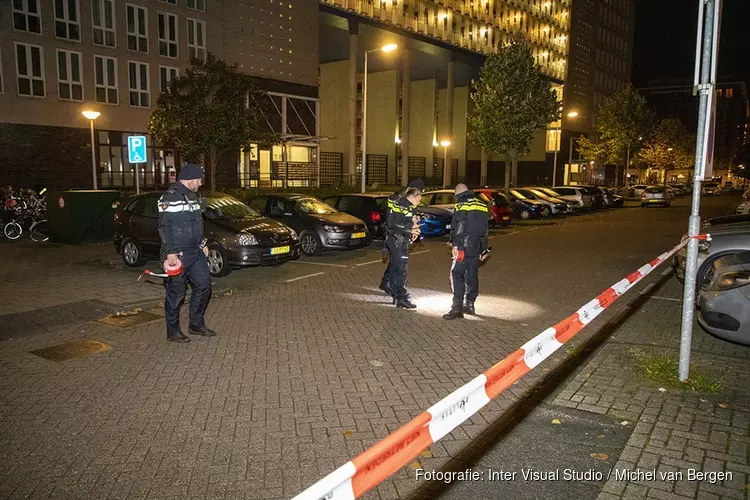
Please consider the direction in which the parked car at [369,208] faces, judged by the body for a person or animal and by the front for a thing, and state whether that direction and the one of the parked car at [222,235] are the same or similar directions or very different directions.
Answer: very different directions

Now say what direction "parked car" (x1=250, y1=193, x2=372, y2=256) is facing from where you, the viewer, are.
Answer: facing the viewer and to the right of the viewer

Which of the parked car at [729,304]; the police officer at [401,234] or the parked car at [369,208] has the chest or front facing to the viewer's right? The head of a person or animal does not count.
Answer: the police officer

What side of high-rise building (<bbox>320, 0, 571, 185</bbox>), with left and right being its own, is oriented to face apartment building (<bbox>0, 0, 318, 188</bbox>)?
right

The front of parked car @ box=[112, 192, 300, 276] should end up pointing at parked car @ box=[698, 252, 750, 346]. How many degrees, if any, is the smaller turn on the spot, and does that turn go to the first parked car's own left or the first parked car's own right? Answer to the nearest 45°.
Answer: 0° — it already faces it

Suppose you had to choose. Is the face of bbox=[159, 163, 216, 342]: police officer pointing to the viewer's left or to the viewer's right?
to the viewer's right

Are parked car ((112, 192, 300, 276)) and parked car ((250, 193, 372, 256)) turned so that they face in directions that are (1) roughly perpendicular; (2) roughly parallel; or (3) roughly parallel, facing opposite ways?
roughly parallel

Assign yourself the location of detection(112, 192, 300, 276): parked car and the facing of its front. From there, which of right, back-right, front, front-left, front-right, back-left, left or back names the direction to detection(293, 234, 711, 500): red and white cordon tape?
front-right

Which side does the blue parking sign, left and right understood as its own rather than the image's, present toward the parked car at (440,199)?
left

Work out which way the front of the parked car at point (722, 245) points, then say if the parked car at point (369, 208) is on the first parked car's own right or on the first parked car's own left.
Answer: on the first parked car's own right
